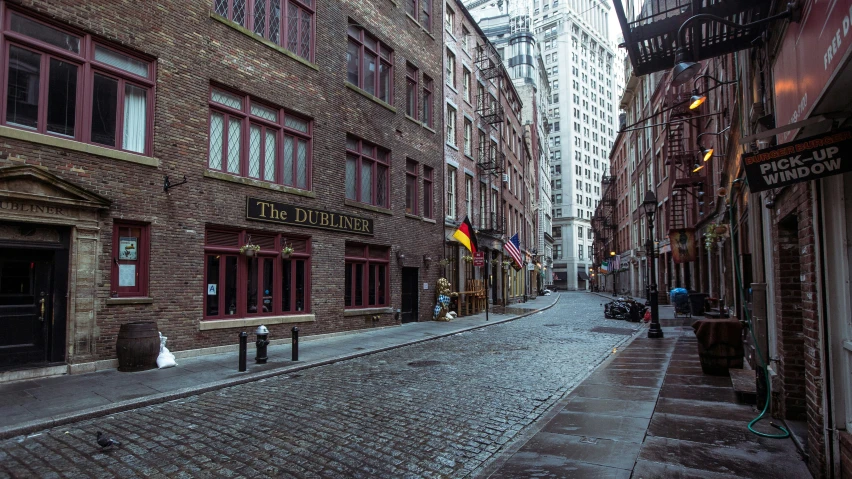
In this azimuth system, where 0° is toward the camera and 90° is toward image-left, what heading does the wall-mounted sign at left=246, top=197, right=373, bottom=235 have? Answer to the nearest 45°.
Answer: approximately 315°

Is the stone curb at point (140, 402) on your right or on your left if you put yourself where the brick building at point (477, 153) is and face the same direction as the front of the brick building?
on your right

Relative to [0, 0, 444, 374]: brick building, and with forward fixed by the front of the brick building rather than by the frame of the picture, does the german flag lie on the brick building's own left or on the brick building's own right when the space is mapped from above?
on the brick building's own left

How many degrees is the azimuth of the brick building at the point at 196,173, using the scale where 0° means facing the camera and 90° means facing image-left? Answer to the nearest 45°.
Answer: approximately 315°

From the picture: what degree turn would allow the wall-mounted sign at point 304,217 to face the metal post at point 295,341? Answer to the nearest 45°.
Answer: approximately 45° to its right

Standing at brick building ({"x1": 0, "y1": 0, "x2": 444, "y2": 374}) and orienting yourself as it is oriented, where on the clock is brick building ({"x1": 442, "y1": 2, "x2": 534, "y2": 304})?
brick building ({"x1": 442, "y1": 2, "x2": 534, "y2": 304}) is roughly at 9 o'clock from brick building ({"x1": 0, "y1": 0, "x2": 444, "y2": 374}).

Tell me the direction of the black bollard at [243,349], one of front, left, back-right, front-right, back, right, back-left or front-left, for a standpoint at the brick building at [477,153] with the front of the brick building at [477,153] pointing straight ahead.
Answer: front-right

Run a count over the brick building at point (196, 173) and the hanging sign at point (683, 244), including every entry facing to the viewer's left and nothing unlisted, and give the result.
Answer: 0

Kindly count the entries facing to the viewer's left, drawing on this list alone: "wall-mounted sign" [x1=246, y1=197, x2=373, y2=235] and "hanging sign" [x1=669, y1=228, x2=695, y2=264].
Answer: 0

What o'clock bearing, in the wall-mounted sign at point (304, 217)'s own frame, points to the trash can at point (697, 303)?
The trash can is roughly at 10 o'clock from the wall-mounted sign.

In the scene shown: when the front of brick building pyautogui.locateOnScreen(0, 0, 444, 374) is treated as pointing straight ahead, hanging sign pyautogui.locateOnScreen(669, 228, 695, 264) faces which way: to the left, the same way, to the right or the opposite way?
to the right

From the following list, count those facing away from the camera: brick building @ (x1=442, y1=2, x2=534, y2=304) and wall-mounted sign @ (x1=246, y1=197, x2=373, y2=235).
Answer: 0

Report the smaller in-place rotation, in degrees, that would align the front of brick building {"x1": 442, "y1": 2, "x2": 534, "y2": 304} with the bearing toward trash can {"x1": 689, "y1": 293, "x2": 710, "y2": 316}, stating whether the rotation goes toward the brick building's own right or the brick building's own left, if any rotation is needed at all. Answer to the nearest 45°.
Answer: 0° — it already faces it

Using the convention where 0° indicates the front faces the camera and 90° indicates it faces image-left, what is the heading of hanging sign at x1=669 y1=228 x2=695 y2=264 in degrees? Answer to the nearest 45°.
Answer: approximately 0°

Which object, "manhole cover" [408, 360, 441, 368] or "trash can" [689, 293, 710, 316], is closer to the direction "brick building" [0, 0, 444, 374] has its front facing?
the manhole cover
